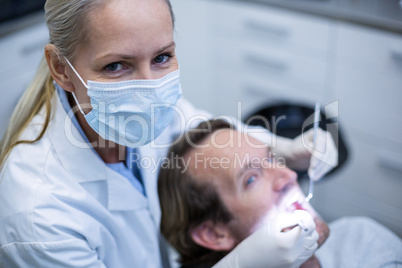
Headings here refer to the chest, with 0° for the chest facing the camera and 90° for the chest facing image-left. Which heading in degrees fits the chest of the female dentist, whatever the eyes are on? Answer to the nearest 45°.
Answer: approximately 315°
